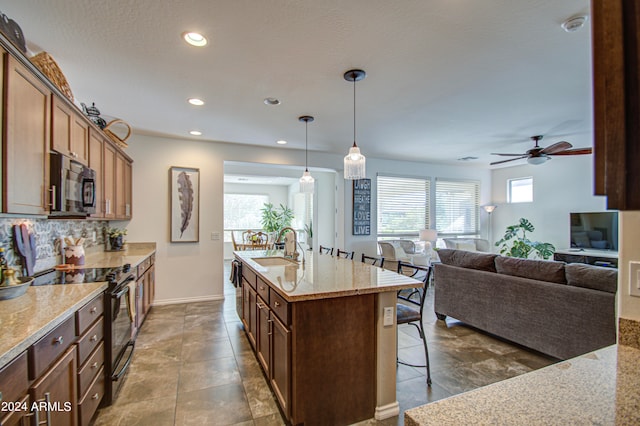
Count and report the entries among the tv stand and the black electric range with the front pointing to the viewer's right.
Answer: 1

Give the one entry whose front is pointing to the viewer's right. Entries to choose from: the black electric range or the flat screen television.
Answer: the black electric range

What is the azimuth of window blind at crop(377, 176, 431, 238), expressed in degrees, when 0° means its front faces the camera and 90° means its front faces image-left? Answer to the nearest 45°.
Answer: approximately 315°

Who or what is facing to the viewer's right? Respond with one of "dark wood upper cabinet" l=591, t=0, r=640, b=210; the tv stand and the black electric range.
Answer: the black electric range

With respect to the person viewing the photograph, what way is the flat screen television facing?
facing the viewer and to the left of the viewer

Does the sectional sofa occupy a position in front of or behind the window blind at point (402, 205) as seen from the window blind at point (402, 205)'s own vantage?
in front

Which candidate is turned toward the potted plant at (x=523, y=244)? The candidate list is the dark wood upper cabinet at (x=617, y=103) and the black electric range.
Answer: the black electric range

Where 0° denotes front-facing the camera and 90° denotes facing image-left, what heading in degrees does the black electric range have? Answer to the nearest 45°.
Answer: approximately 270°

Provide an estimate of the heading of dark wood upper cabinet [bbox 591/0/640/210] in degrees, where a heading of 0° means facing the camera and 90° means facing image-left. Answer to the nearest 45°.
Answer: approximately 45°

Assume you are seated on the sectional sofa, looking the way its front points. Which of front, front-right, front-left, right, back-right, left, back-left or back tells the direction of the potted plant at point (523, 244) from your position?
front-left

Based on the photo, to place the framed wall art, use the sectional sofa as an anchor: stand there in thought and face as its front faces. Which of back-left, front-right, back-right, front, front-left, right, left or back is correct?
back-left

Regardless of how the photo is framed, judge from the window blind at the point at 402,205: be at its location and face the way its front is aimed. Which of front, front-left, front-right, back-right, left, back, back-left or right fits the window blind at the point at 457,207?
left

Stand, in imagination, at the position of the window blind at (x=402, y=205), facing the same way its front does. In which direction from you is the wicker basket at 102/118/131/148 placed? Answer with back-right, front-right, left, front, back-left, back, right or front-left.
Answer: right

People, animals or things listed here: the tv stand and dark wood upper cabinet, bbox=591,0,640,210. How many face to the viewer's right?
0

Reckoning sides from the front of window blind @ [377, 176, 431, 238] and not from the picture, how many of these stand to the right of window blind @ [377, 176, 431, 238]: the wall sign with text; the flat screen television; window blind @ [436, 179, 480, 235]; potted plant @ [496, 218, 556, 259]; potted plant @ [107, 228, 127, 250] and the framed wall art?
3

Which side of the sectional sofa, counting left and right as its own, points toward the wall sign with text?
left

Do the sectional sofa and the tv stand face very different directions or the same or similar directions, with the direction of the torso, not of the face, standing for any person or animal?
very different directions
